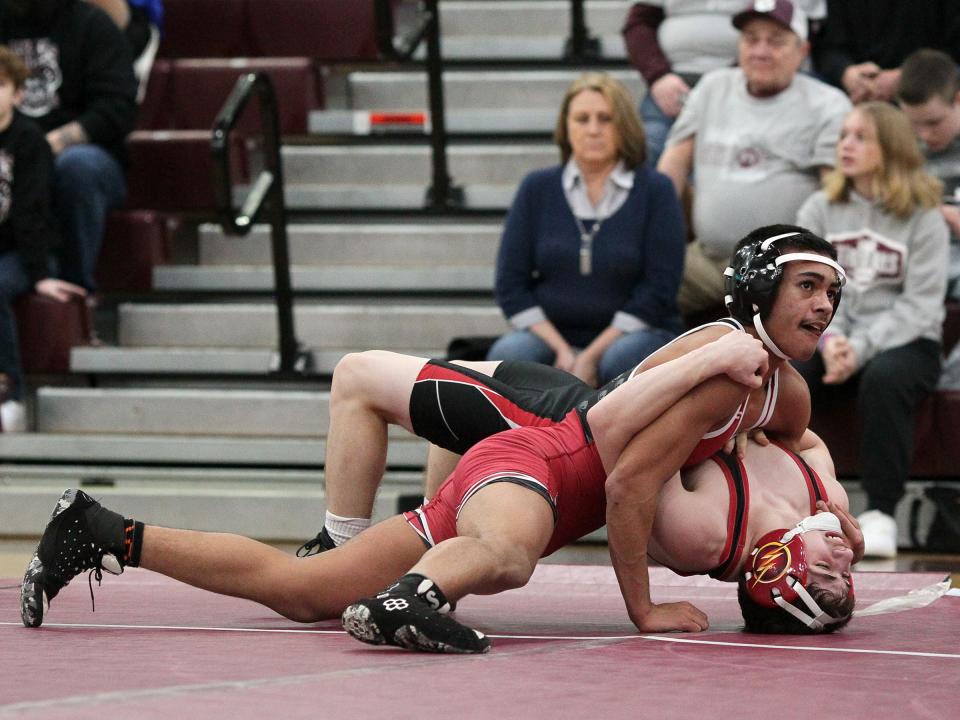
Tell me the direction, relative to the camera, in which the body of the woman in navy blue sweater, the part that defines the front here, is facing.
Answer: toward the camera

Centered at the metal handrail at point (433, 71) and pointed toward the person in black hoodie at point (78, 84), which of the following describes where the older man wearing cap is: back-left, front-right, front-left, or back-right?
back-left

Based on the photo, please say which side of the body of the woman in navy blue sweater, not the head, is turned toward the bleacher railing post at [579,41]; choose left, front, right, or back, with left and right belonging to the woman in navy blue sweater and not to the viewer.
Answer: back

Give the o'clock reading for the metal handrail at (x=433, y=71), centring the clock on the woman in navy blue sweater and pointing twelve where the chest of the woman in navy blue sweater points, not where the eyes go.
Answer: The metal handrail is roughly at 5 o'clock from the woman in navy blue sweater.

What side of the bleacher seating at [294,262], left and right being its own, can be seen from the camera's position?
front

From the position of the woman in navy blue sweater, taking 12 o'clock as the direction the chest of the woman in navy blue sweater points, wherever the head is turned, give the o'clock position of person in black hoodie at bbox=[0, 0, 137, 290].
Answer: The person in black hoodie is roughly at 4 o'clock from the woman in navy blue sweater.
